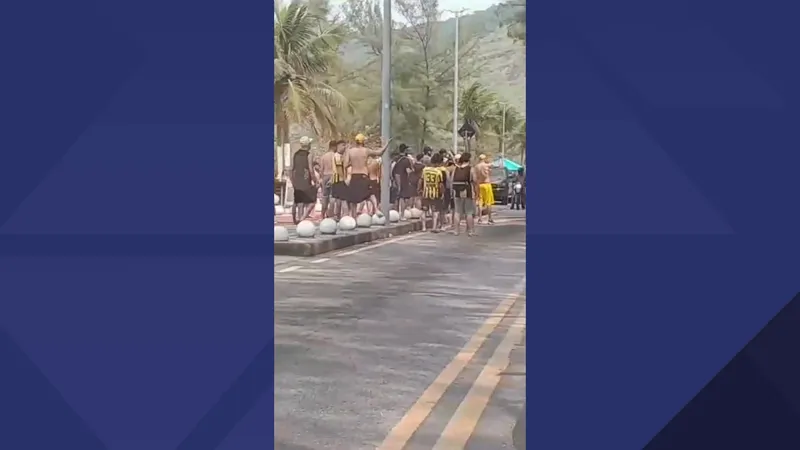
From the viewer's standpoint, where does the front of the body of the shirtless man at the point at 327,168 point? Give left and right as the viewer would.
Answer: facing away from the viewer and to the right of the viewer

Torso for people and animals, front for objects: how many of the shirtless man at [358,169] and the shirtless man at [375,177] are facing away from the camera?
2

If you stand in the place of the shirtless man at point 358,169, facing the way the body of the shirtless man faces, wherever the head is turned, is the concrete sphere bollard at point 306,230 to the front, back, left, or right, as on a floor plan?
back

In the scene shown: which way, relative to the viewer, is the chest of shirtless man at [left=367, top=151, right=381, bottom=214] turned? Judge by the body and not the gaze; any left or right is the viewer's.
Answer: facing away from the viewer

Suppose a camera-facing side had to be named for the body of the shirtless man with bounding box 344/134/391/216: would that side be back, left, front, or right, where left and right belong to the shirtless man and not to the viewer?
back

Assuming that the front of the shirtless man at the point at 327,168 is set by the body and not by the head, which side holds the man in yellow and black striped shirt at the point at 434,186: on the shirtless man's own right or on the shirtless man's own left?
on the shirtless man's own right
